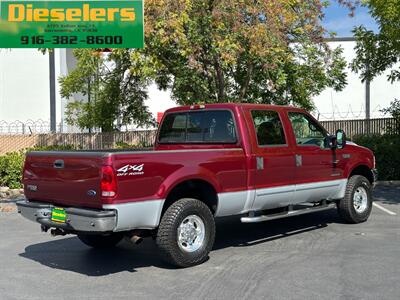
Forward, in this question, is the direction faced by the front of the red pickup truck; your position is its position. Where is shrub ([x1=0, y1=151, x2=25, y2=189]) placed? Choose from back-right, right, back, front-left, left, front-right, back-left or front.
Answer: left

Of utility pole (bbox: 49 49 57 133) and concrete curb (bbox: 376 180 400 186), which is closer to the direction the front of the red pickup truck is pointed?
the concrete curb

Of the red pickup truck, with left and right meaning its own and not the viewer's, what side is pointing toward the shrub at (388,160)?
front

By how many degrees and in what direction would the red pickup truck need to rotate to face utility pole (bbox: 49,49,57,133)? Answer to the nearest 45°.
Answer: approximately 45° to its left

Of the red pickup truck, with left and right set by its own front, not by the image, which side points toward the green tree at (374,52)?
front

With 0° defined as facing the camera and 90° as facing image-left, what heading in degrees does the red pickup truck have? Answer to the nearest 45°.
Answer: approximately 225°

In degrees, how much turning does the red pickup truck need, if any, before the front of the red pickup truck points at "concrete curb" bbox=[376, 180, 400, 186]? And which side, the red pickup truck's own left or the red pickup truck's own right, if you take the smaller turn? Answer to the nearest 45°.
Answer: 0° — it already faces it

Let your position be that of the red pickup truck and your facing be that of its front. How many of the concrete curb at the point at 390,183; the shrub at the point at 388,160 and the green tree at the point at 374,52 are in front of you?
3

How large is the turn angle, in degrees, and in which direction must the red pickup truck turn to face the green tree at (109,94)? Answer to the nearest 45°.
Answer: approximately 45° to its left

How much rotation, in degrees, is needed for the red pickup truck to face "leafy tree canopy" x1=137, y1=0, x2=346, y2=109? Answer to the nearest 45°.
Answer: approximately 45° to its left
